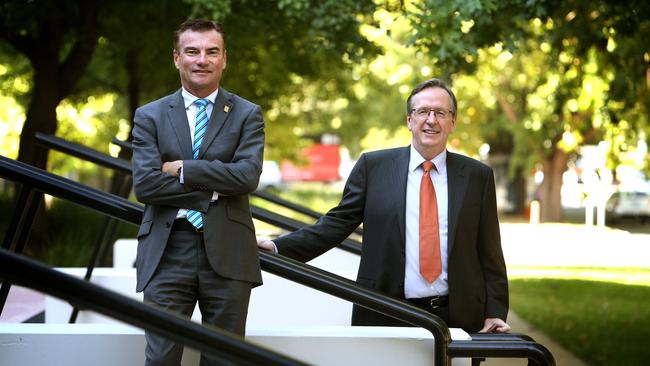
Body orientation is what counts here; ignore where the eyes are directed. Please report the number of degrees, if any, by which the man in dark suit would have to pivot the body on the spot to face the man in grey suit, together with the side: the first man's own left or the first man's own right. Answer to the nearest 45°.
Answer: approximately 45° to the first man's own right

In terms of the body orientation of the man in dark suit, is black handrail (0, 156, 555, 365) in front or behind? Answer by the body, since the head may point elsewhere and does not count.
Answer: in front

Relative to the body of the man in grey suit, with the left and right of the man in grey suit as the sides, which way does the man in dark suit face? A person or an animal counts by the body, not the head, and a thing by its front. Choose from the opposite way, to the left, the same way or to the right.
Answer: the same way

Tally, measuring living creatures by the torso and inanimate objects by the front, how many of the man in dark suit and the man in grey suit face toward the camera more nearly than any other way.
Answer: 2

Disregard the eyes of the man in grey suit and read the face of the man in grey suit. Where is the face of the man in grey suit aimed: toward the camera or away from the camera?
toward the camera

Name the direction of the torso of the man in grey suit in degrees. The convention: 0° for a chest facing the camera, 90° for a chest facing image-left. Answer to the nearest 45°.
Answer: approximately 0°

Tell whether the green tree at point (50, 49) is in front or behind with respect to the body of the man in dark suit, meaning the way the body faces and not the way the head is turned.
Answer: behind

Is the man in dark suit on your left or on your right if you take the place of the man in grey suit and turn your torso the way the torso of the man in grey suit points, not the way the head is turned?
on your left

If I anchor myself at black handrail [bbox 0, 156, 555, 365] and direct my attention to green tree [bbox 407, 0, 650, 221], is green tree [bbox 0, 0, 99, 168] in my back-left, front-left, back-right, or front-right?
front-left

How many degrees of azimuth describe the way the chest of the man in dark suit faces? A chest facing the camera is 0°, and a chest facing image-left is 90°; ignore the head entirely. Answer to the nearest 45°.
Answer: approximately 0°

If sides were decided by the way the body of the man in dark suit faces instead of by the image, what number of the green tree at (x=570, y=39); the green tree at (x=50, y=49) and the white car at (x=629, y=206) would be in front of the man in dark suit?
0

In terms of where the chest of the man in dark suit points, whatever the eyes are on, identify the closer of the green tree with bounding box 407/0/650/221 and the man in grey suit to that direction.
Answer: the man in grey suit

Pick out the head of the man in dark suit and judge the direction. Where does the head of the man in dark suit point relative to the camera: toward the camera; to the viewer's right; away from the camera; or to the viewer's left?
toward the camera

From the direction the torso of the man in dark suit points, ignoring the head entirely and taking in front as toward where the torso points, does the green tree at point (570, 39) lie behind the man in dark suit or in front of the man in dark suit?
behind
